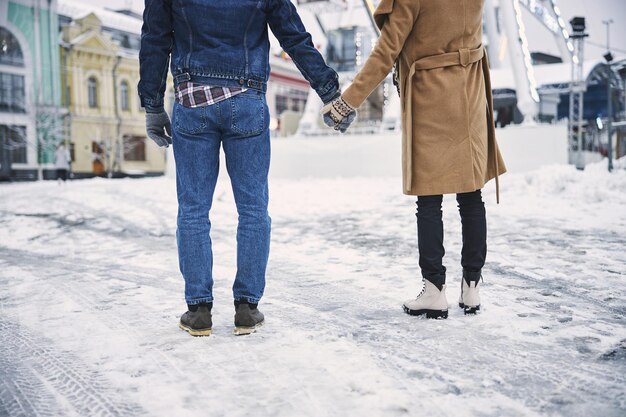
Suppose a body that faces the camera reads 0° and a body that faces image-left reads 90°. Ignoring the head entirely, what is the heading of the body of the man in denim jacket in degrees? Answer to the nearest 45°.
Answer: approximately 180°

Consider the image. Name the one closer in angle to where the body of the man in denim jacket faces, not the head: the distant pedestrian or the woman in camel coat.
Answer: the distant pedestrian

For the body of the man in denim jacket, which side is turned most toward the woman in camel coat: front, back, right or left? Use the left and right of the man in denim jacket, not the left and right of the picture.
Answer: right

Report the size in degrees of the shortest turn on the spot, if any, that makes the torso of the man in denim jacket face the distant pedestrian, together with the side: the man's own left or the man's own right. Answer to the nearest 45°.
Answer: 0° — they already face them

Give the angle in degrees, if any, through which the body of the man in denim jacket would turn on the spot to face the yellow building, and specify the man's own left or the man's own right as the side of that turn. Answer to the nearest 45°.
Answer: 0° — they already face it
